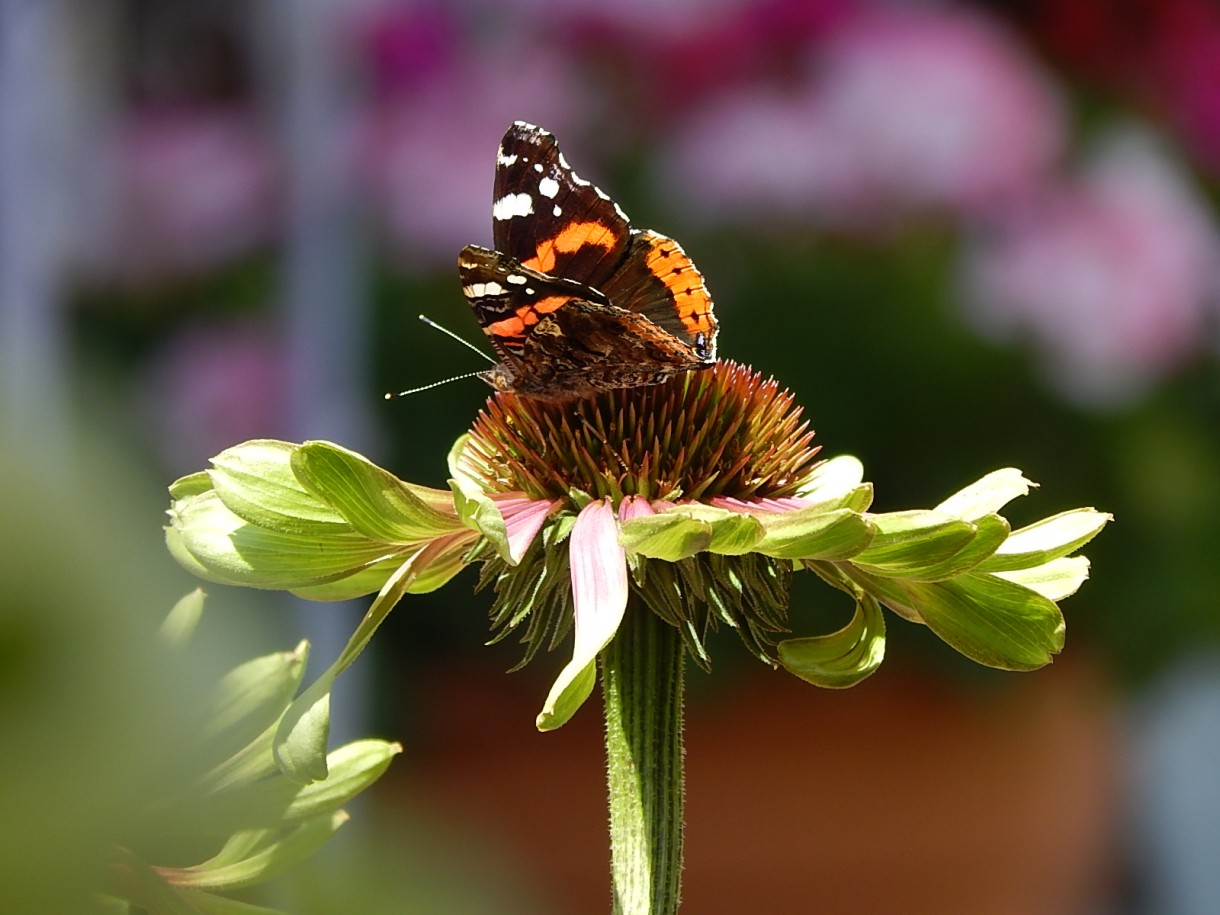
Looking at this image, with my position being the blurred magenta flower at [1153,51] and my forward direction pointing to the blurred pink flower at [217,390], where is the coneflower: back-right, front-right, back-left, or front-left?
front-left

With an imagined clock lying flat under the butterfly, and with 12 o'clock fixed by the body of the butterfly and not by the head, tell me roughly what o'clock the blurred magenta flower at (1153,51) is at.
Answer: The blurred magenta flower is roughly at 4 o'clock from the butterfly.

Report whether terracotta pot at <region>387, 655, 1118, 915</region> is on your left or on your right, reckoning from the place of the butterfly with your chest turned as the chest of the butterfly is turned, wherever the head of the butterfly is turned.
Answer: on your right

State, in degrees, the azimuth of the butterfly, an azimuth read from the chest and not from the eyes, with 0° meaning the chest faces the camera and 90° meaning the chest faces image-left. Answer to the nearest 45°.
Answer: approximately 90°

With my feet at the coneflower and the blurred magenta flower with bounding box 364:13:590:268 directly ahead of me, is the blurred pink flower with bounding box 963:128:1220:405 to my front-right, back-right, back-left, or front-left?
front-right

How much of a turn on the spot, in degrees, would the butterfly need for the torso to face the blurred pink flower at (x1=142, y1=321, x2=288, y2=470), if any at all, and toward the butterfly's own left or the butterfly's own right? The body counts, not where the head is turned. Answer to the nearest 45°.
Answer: approximately 90° to the butterfly's own right

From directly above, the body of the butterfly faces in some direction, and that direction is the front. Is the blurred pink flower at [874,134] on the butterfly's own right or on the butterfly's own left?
on the butterfly's own right

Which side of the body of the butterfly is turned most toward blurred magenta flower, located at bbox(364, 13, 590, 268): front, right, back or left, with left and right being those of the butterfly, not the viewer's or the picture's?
right

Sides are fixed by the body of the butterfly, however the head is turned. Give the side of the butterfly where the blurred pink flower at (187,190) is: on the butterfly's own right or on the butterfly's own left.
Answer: on the butterfly's own right

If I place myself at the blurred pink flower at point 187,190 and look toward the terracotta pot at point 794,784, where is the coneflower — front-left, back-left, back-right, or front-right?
front-right
